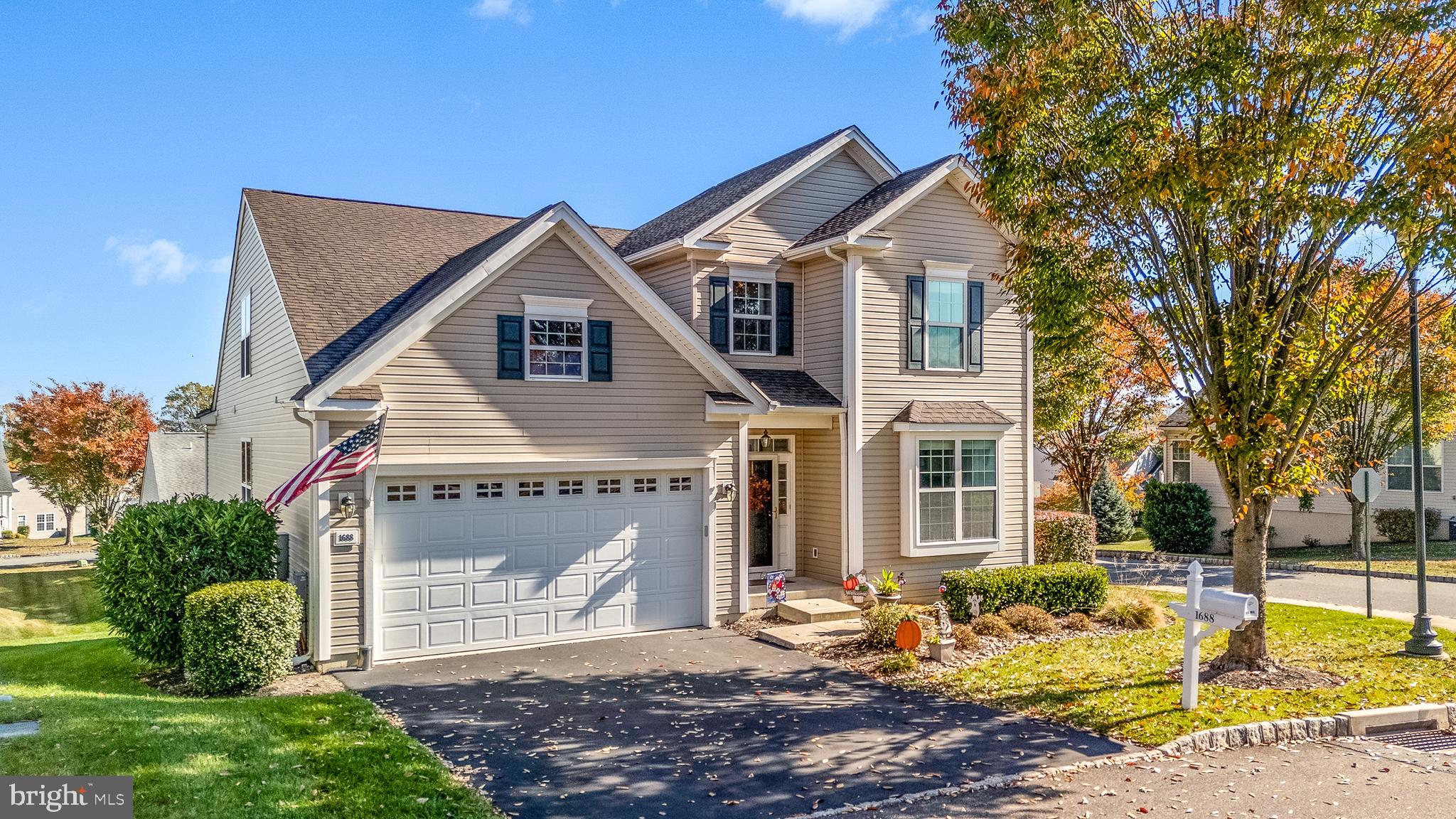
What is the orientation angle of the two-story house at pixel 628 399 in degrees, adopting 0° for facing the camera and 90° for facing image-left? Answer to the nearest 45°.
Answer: approximately 315°

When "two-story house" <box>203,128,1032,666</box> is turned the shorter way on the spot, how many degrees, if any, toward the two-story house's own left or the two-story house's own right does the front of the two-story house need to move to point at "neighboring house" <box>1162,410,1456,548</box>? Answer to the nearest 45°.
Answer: approximately 90° to the two-story house's own left

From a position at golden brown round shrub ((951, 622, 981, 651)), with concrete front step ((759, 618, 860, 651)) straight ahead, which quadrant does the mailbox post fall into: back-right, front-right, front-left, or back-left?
back-left
